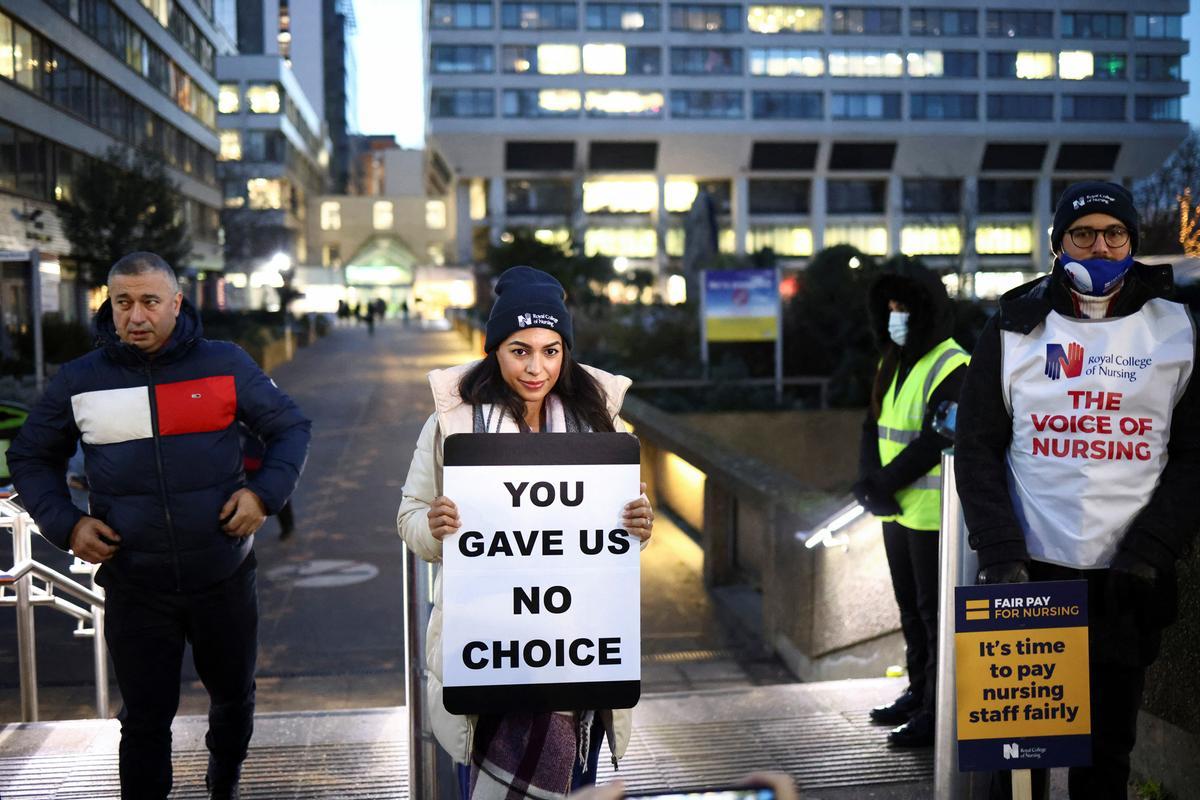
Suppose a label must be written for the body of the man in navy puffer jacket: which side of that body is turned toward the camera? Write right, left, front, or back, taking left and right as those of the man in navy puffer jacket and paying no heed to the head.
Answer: front

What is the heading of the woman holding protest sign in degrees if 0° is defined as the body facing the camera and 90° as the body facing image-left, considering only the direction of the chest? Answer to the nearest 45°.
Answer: approximately 0°

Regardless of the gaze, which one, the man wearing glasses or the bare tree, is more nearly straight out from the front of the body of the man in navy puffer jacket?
the man wearing glasses

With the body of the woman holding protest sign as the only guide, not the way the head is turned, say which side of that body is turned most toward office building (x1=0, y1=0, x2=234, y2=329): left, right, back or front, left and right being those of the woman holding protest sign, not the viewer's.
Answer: back

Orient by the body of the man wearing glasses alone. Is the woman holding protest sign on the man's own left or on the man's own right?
on the man's own right

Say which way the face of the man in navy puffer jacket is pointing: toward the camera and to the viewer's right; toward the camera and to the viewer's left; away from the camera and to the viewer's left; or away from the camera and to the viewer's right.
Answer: toward the camera and to the viewer's left

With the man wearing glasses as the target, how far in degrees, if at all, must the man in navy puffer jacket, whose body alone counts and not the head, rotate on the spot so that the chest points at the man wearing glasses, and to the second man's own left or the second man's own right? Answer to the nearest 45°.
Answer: approximately 45° to the second man's own left

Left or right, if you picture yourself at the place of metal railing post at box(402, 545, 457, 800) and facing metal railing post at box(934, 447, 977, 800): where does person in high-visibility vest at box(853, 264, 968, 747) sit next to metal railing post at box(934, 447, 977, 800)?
left

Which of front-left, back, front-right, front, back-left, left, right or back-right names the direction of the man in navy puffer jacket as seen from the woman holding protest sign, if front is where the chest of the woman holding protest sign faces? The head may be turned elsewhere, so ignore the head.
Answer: back-right

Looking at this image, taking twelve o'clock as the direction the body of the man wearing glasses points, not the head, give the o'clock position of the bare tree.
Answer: The bare tree is roughly at 6 o'clock from the man wearing glasses.

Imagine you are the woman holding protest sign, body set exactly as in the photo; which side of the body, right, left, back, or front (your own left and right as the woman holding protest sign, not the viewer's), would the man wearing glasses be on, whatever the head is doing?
left

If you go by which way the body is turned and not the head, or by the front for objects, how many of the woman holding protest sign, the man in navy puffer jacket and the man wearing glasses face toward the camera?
3
